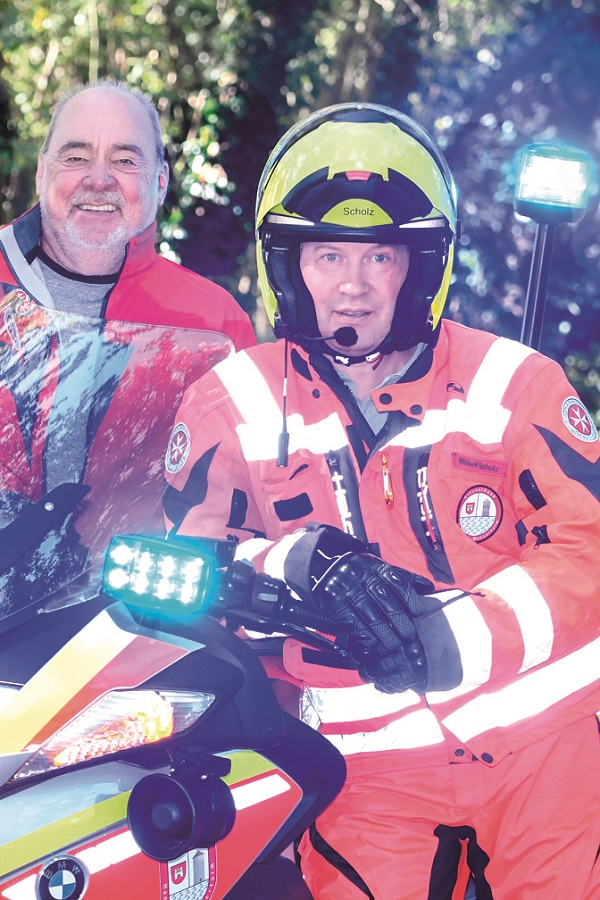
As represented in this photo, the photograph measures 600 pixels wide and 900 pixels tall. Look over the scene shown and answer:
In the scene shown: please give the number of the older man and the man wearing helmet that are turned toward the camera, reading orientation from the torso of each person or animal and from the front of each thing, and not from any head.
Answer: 2

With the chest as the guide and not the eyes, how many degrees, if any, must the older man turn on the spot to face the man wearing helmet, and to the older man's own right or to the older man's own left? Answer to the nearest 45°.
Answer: approximately 45° to the older man's own left

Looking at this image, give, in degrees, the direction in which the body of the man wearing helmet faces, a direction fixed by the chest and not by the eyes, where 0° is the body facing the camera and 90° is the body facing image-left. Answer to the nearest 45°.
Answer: approximately 0°

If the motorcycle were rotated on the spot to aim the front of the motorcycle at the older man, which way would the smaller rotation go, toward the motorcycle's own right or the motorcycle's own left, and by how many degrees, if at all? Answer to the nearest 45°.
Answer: approximately 135° to the motorcycle's own right

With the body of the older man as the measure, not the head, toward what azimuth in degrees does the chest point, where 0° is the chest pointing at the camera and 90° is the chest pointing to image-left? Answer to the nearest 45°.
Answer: approximately 0°

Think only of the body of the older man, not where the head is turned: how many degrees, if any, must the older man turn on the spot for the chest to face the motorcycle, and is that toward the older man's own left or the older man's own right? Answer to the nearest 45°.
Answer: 0° — they already face it
